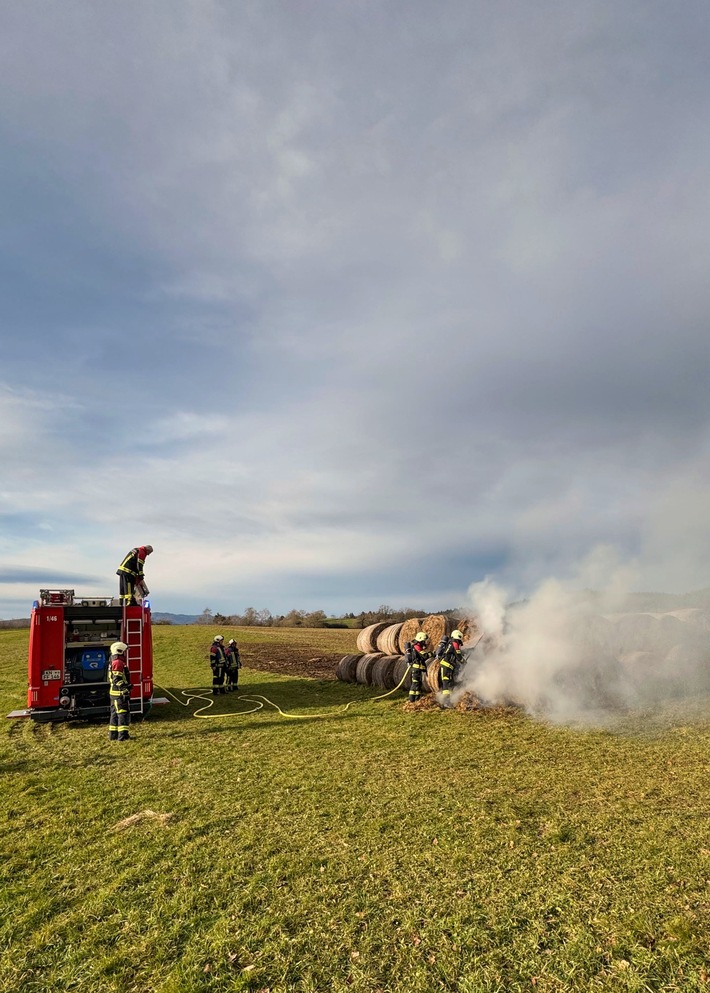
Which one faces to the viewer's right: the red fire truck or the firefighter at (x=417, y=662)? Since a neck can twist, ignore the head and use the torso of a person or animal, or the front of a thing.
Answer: the firefighter

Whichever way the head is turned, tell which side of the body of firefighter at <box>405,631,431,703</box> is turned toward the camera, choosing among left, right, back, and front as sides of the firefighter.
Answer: right

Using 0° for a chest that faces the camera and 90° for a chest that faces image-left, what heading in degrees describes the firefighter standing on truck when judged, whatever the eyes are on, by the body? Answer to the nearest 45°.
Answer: approximately 270°

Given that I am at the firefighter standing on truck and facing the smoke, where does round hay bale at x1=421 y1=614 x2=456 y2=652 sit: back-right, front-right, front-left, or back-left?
front-left

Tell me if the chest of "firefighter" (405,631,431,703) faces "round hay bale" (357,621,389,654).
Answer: no

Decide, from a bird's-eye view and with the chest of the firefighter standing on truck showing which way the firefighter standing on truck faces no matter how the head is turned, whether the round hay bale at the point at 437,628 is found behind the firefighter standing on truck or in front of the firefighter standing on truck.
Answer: in front

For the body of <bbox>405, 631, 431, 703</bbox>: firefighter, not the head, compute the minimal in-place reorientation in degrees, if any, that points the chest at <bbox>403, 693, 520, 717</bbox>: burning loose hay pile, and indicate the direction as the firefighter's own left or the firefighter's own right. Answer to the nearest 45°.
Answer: approximately 45° to the firefighter's own right

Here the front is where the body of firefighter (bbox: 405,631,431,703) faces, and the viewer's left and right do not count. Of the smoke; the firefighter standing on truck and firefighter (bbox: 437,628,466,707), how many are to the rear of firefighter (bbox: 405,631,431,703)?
1

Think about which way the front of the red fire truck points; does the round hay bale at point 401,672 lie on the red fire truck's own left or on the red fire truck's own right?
on the red fire truck's own right

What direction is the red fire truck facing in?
away from the camera

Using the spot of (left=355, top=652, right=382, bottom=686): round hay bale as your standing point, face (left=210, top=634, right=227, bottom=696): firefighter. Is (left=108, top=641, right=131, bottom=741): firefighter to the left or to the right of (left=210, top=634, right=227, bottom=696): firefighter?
left
